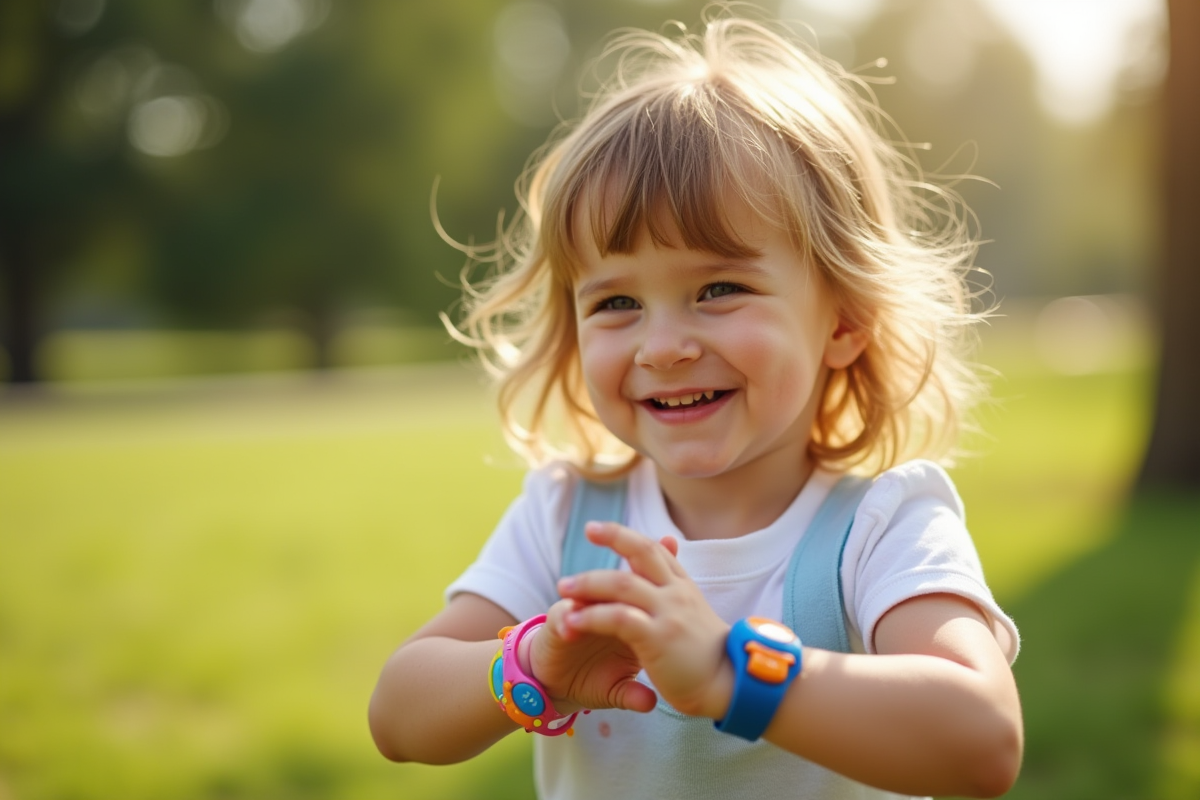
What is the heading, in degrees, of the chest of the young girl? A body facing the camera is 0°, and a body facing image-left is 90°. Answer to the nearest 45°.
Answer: approximately 0°

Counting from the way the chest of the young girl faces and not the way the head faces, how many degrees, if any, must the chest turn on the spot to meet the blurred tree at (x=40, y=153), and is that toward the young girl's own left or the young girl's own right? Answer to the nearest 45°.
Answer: approximately 135° to the young girl's own right

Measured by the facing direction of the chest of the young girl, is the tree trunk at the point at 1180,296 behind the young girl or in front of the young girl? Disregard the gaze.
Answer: behind

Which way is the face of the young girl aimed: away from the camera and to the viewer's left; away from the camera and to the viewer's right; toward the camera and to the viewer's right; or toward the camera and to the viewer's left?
toward the camera and to the viewer's left

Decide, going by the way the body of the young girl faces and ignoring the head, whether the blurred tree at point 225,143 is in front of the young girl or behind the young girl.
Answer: behind
